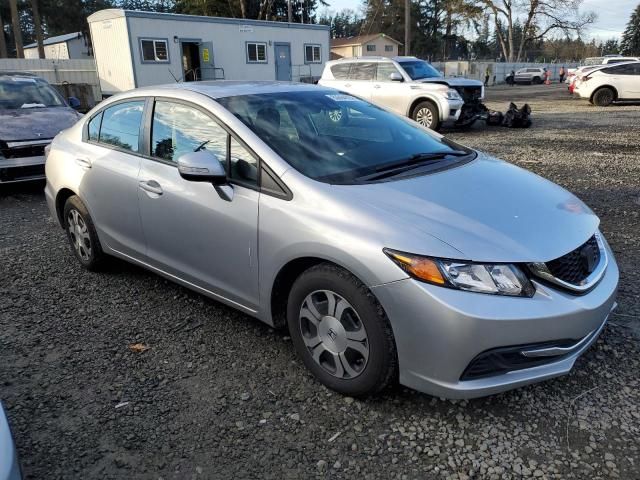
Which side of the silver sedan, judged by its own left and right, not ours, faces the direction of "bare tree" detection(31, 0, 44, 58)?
back

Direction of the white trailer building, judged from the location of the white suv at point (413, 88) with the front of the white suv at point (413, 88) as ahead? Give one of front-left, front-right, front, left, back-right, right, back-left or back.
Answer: back

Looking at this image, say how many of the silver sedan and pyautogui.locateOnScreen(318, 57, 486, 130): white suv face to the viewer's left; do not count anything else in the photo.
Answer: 0

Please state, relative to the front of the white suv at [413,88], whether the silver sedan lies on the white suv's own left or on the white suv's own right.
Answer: on the white suv's own right

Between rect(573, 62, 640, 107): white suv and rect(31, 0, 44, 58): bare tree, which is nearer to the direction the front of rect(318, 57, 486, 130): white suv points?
the white suv

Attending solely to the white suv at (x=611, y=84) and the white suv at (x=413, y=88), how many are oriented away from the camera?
0

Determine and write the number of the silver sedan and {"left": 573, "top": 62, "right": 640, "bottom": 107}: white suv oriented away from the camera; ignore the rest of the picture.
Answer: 0

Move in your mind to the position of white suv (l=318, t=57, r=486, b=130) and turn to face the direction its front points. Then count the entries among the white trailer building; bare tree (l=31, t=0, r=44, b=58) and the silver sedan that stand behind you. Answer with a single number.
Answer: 2

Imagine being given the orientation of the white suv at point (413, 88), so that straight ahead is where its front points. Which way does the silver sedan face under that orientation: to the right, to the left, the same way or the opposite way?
the same way

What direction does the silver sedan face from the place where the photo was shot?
facing the viewer and to the right of the viewer

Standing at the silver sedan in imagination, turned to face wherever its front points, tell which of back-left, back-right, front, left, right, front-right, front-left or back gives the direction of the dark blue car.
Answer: back

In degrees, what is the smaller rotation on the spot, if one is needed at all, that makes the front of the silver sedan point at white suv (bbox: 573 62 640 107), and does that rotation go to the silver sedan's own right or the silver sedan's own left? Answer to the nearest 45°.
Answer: approximately 90° to the silver sedan's own left

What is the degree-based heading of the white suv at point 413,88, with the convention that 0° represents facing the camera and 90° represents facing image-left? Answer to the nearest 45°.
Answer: approximately 315°
